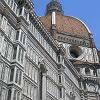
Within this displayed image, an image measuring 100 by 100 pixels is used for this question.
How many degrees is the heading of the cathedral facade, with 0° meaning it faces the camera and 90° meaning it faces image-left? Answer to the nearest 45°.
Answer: approximately 315°
